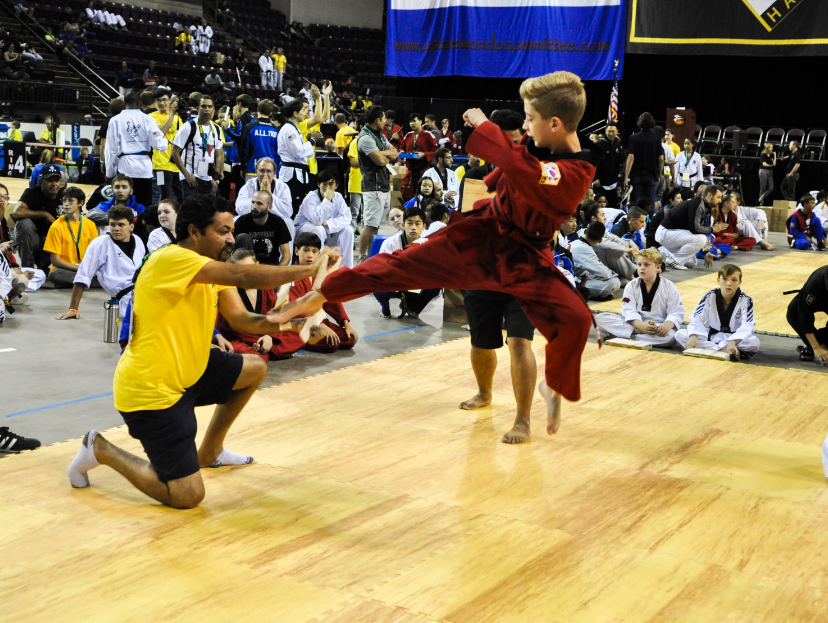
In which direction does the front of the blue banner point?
toward the camera

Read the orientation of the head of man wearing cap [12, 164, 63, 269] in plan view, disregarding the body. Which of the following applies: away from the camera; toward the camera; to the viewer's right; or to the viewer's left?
toward the camera

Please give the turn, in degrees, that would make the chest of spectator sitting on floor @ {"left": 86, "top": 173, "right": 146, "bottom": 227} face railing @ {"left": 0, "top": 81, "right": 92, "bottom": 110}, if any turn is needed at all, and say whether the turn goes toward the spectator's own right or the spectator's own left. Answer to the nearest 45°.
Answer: approximately 180°

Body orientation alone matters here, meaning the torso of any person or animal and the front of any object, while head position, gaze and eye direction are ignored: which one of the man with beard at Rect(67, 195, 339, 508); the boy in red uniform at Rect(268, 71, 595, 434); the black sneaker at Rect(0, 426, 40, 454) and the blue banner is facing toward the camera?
the blue banner

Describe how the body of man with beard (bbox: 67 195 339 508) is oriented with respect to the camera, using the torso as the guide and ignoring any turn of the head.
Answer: to the viewer's right

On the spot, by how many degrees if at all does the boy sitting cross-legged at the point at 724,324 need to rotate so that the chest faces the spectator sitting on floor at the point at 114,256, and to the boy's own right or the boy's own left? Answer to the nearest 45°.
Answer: approximately 90° to the boy's own right

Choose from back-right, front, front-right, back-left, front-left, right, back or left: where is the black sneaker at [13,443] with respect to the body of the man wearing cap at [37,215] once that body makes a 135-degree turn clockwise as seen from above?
left

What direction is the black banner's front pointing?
toward the camera

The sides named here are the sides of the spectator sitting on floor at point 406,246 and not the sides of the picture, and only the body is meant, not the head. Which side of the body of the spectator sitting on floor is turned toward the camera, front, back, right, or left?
front

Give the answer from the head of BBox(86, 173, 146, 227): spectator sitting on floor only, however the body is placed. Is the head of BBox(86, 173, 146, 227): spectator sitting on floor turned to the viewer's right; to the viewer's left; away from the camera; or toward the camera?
toward the camera

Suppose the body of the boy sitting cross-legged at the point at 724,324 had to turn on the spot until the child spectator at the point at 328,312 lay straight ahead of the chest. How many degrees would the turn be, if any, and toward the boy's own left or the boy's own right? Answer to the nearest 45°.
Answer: approximately 45° to the boy's own right

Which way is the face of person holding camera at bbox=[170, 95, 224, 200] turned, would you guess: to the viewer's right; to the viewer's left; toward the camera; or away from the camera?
toward the camera

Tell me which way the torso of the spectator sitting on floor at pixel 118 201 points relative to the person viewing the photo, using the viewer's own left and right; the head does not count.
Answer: facing the viewer

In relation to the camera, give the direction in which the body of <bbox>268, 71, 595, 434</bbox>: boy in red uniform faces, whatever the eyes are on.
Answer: to the viewer's left

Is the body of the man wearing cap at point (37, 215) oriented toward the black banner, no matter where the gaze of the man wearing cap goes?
no
